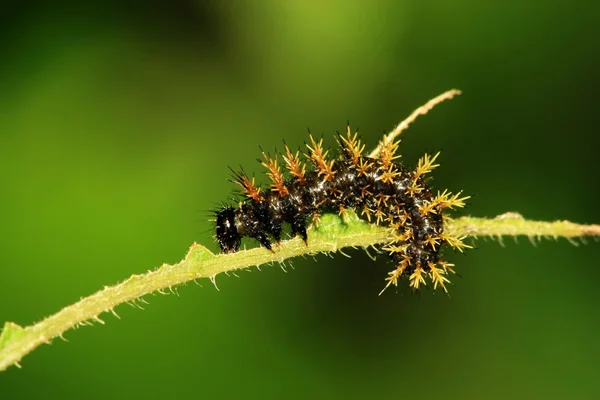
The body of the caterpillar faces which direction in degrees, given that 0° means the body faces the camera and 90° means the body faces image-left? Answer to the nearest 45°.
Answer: approximately 90°
